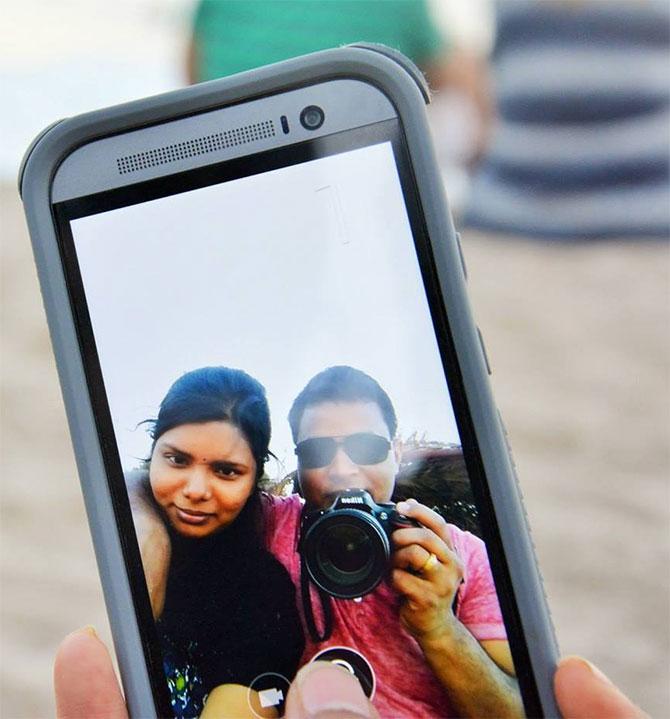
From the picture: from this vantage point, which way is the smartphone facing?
toward the camera

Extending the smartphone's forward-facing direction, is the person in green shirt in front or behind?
behind
